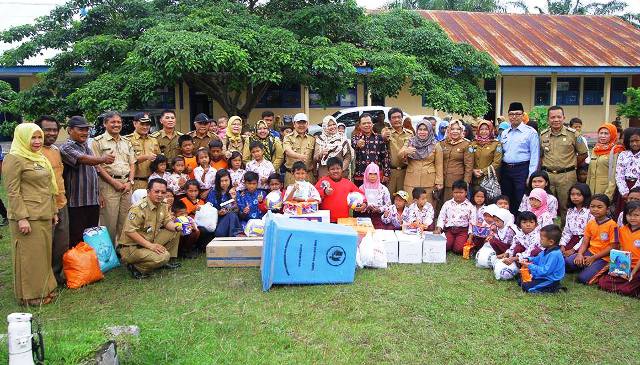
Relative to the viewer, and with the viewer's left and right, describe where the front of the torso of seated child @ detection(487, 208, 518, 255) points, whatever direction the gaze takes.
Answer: facing the viewer and to the left of the viewer

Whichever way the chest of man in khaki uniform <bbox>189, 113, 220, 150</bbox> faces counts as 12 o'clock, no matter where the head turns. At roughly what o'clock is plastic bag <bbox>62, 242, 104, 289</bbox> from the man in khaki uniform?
The plastic bag is roughly at 1 o'clock from the man in khaki uniform.

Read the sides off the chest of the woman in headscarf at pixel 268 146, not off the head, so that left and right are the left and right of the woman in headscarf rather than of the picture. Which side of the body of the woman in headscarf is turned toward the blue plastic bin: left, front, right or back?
front

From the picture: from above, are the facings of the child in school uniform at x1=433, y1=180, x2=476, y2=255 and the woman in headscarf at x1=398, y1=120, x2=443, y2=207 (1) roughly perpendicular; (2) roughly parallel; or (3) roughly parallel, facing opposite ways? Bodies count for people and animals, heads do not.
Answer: roughly parallel

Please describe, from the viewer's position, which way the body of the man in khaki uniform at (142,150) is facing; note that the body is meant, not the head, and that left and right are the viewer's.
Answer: facing the viewer and to the right of the viewer

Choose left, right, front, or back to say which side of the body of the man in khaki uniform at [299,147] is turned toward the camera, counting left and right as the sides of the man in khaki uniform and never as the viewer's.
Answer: front

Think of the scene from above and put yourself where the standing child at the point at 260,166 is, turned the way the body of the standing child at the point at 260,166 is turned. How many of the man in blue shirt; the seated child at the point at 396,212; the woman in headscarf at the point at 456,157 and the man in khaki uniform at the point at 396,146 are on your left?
4

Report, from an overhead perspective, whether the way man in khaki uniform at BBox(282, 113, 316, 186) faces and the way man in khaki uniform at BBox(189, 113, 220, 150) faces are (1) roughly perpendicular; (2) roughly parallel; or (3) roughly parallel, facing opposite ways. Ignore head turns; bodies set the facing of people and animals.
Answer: roughly parallel

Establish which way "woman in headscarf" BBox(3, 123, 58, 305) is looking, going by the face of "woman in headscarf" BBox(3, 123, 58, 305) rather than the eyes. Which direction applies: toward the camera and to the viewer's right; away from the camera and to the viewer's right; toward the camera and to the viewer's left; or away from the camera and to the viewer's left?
toward the camera and to the viewer's right

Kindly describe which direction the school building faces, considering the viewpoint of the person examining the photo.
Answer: facing the viewer
